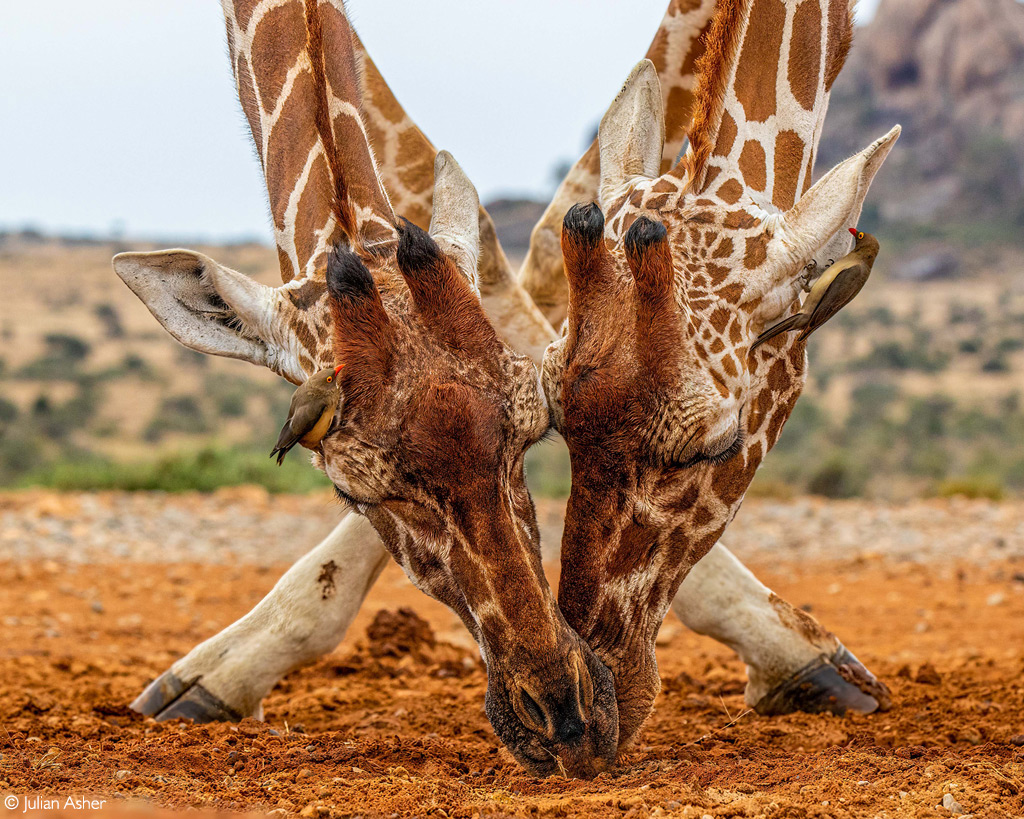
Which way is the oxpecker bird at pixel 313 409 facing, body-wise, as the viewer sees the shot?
to the viewer's right

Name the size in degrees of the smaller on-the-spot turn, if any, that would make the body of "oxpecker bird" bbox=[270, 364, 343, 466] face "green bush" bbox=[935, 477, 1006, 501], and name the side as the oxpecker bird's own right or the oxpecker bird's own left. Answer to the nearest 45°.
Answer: approximately 45° to the oxpecker bird's own left

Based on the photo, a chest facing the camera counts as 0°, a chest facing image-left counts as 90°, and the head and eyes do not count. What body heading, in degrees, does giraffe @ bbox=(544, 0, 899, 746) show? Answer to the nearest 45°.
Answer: approximately 45°
